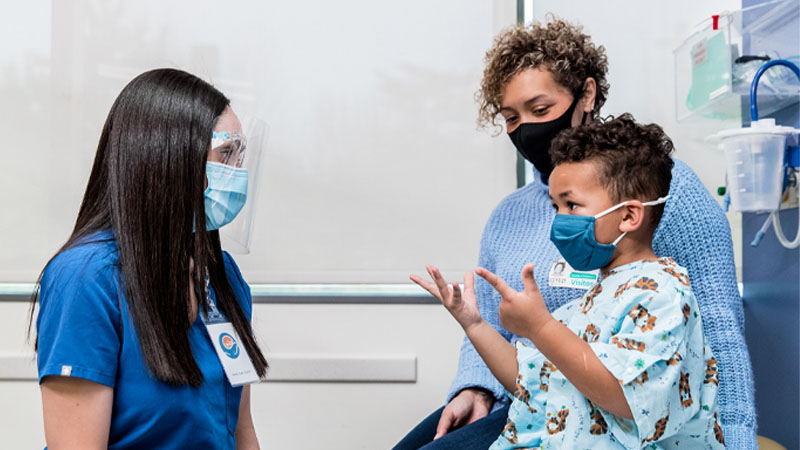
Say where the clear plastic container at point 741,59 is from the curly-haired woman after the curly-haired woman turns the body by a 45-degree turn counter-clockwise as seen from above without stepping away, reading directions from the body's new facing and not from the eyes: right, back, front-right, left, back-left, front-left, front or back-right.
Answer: back-left

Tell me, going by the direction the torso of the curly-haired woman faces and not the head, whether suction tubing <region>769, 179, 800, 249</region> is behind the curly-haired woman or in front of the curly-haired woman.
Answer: behind

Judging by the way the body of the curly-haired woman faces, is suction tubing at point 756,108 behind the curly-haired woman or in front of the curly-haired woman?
behind

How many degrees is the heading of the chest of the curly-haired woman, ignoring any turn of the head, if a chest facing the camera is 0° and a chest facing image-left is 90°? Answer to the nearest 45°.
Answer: approximately 45°

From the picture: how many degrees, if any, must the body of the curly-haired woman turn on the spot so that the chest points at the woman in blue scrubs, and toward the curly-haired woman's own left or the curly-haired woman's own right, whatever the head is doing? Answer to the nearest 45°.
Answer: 0° — they already face them

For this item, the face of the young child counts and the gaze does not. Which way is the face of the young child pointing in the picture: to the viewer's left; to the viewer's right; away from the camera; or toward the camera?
to the viewer's left

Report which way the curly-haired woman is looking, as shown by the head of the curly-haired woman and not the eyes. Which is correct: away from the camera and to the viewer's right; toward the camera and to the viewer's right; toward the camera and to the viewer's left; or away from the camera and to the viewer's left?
toward the camera and to the viewer's left

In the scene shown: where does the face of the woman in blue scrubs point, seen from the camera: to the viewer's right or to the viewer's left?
to the viewer's right

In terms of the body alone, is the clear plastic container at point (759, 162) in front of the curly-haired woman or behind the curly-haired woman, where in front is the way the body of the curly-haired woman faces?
behind
